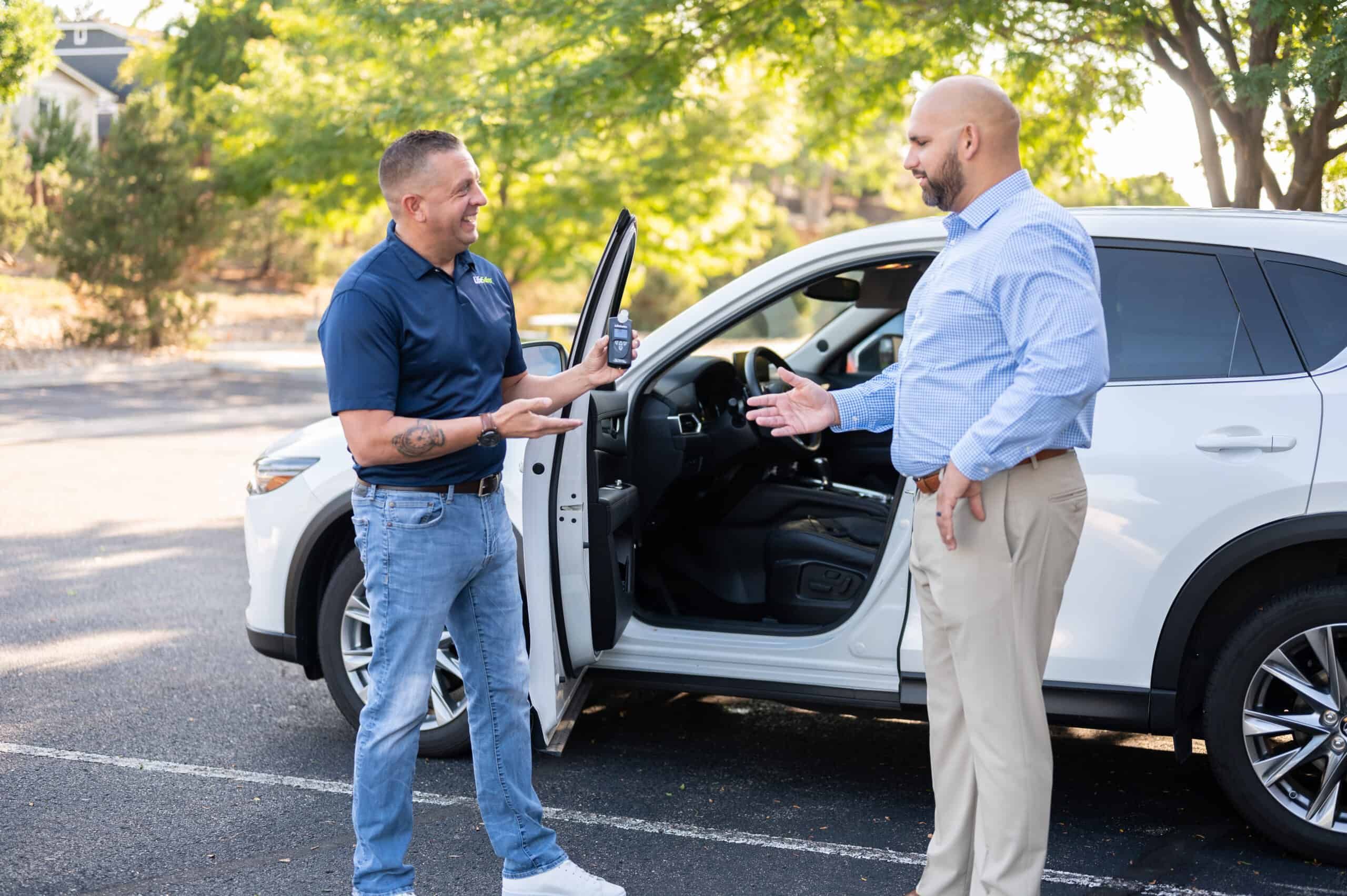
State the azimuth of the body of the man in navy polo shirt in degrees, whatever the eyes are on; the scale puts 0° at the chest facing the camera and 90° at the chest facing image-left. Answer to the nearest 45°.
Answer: approximately 315°

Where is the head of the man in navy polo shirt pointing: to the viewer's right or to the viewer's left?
to the viewer's right

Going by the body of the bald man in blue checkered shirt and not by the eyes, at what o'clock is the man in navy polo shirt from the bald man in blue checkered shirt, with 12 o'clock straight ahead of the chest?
The man in navy polo shirt is roughly at 12 o'clock from the bald man in blue checkered shirt.

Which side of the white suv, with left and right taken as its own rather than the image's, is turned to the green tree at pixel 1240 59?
right

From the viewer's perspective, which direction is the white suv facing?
to the viewer's left

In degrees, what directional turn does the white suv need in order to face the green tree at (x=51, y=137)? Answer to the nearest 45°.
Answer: approximately 45° to its right

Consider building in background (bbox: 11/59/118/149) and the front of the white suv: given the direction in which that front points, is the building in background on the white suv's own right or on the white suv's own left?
on the white suv's own right

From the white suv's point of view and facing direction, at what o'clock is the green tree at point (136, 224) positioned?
The green tree is roughly at 2 o'clock from the white suv.

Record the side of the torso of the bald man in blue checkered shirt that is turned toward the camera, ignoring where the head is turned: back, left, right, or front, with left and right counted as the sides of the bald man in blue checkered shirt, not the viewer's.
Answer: left

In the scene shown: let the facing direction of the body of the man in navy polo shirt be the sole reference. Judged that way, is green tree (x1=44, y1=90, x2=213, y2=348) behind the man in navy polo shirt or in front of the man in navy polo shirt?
behind

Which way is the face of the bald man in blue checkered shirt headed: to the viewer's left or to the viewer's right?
to the viewer's left

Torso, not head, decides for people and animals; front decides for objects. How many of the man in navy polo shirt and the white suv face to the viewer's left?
1
